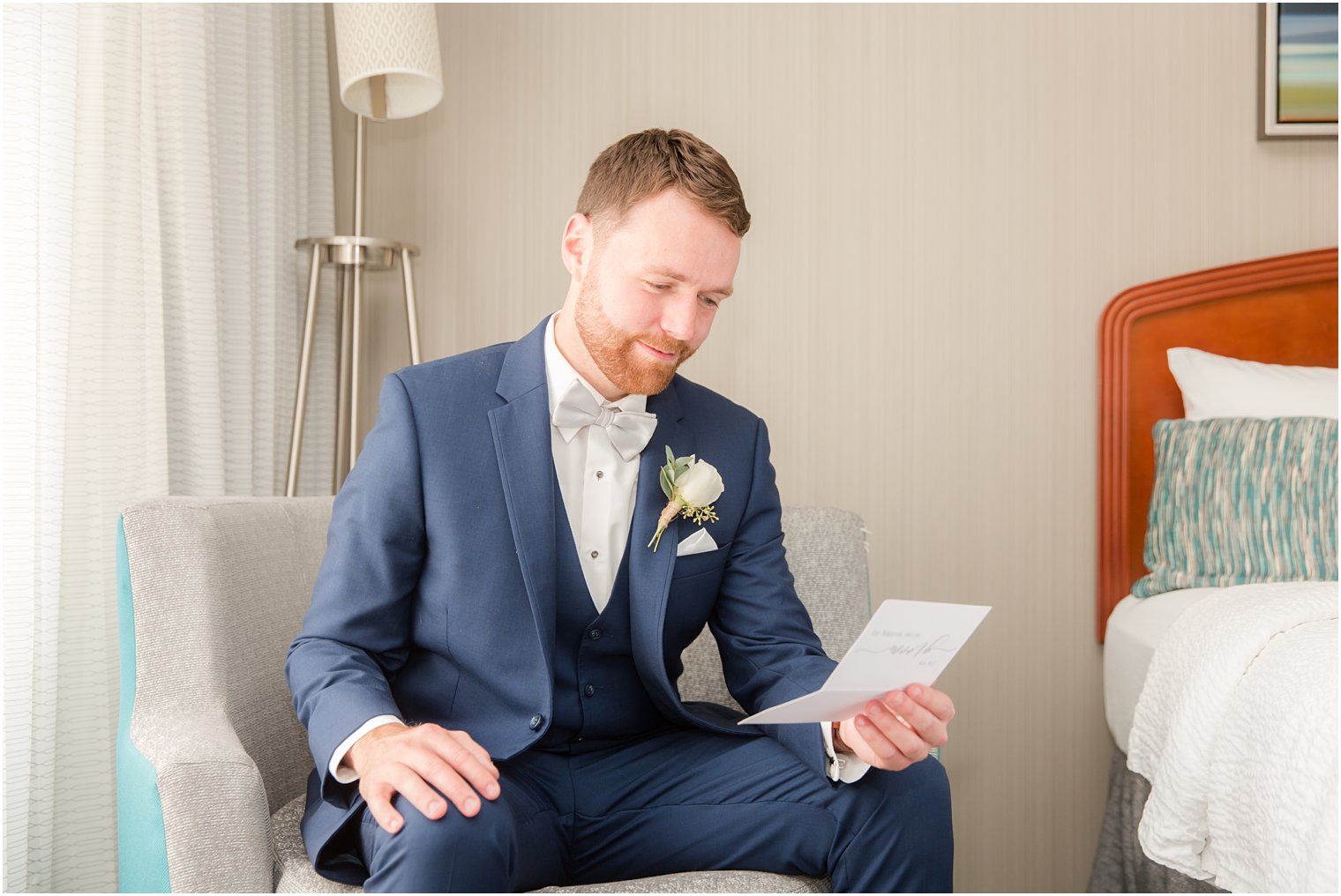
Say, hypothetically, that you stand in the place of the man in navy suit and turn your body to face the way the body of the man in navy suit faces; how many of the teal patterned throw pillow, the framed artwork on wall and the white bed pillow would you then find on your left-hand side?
3

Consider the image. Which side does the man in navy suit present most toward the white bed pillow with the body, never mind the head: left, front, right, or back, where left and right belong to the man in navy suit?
left

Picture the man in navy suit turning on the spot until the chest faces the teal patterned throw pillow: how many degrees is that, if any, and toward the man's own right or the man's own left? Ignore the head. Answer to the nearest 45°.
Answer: approximately 90° to the man's own left

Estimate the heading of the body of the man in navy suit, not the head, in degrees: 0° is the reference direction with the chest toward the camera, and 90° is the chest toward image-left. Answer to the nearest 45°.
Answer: approximately 315°

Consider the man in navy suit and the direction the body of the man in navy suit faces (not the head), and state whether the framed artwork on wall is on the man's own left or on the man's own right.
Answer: on the man's own left

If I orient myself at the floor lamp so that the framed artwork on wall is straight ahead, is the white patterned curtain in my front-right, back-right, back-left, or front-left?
back-right

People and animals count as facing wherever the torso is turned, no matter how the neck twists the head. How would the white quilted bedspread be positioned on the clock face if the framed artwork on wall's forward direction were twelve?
The white quilted bedspread is roughly at 12 o'clock from the framed artwork on wall.

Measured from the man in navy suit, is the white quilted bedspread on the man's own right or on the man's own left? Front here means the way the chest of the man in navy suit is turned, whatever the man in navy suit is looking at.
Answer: on the man's own left

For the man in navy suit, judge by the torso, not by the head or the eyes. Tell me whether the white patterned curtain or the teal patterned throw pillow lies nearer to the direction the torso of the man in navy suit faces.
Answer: the teal patterned throw pillow
